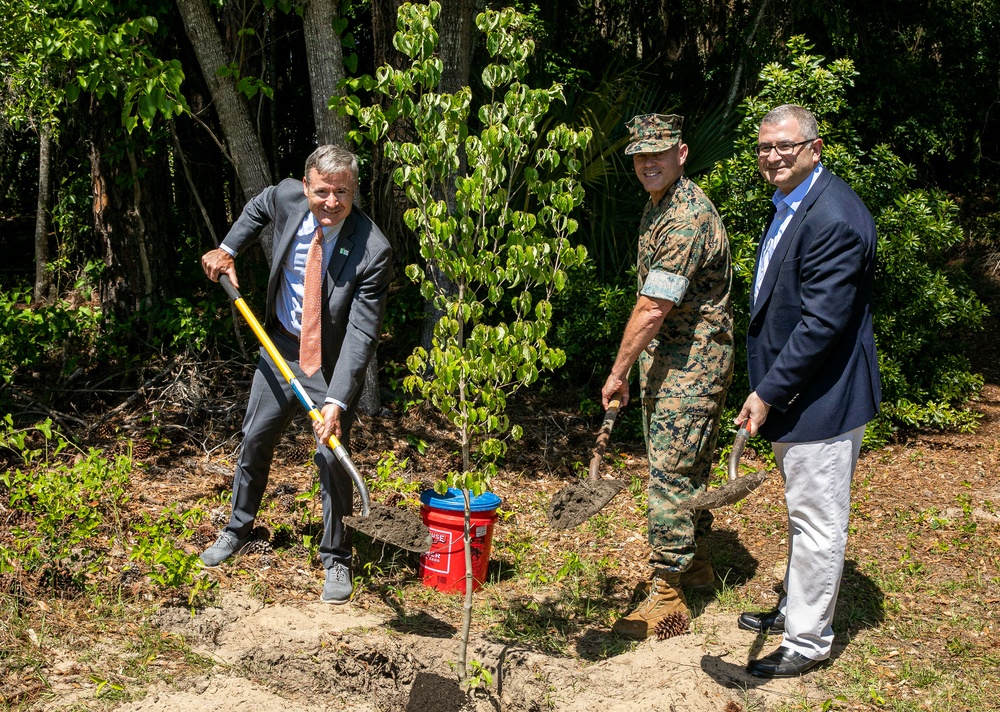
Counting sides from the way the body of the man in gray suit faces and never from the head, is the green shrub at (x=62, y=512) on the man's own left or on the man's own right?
on the man's own right

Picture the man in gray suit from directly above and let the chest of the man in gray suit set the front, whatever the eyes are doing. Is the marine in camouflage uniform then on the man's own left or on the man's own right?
on the man's own left

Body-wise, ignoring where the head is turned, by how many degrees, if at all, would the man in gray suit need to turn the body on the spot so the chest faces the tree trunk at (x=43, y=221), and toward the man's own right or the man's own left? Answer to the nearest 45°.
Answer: approximately 135° to the man's own right

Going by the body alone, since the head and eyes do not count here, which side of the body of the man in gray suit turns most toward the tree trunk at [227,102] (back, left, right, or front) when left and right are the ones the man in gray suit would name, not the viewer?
back

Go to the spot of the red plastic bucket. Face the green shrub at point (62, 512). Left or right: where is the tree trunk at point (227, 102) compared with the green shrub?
right

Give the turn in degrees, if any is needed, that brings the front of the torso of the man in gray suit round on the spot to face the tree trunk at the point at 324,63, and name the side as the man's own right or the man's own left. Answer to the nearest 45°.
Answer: approximately 180°

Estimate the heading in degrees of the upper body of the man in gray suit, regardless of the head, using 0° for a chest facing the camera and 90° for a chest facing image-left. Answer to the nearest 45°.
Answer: approximately 0°
